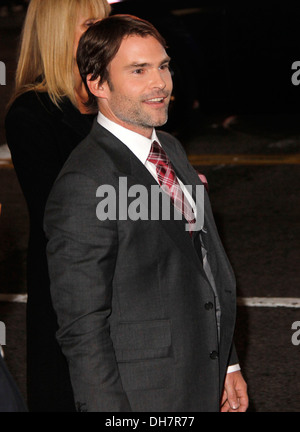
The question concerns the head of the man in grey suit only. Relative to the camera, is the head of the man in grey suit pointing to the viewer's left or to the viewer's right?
to the viewer's right

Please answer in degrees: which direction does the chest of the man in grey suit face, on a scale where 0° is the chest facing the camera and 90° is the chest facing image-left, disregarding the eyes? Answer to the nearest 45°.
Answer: approximately 315°

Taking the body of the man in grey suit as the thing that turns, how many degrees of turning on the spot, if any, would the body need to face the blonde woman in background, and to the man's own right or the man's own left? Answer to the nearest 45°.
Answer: approximately 180°

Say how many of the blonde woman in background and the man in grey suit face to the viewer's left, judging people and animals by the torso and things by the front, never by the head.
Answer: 0
